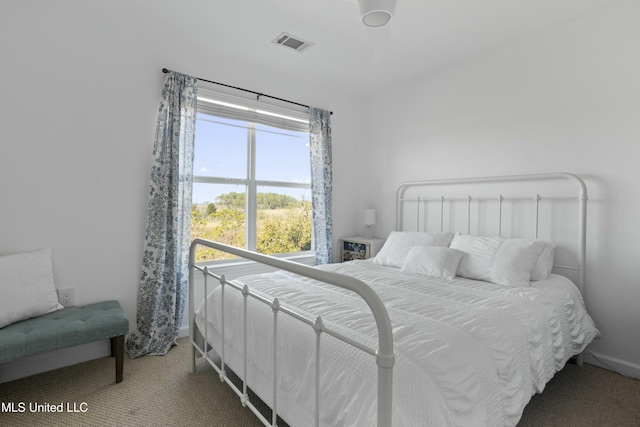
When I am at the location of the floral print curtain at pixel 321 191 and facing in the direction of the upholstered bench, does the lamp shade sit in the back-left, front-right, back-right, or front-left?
back-left

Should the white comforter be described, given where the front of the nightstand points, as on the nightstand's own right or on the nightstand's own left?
on the nightstand's own left

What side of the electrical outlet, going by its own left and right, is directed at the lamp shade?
left

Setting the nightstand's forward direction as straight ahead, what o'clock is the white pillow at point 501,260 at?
The white pillow is roughly at 9 o'clock from the nightstand.

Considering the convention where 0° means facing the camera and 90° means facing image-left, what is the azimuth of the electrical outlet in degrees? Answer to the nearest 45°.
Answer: approximately 0°

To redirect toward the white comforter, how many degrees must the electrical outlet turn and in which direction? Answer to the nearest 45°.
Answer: approximately 45° to its left

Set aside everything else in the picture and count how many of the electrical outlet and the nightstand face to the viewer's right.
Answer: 0

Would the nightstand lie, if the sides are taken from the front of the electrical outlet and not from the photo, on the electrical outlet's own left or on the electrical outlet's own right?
on the electrical outlet's own left

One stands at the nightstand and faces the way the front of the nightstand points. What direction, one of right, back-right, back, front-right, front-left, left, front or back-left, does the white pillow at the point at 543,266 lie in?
left

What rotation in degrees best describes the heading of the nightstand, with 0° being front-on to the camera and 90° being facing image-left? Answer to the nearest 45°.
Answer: approximately 45°

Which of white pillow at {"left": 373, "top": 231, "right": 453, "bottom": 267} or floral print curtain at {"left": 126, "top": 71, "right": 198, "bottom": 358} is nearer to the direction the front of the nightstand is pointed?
the floral print curtain

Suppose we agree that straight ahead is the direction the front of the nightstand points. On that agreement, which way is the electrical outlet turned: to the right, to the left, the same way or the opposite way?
to the left
